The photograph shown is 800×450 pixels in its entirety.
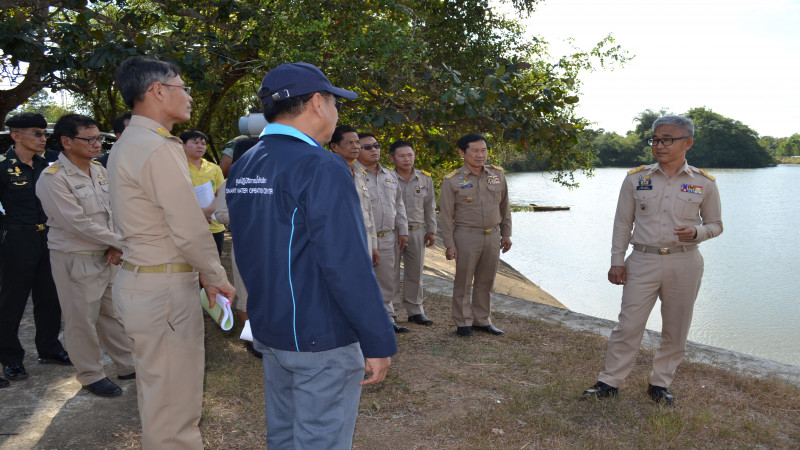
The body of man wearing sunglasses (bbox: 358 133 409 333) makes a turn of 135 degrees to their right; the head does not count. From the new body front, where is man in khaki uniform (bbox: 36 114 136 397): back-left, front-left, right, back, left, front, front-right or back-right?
front-left

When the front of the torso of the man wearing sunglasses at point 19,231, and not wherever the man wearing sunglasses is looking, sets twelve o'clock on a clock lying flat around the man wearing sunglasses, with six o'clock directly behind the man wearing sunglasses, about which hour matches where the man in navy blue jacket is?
The man in navy blue jacket is roughly at 1 o'clock from the man wearing sunglasses.

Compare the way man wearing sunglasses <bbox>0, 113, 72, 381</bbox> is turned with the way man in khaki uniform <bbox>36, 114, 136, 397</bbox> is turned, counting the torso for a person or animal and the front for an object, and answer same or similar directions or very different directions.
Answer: same or similar directions

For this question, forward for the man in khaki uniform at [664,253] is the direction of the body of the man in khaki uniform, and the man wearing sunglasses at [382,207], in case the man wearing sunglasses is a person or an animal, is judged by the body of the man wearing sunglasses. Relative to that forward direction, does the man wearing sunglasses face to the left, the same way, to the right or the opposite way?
to the left

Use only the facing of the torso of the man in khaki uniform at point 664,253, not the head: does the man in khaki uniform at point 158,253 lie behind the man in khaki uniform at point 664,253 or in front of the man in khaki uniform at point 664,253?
in front

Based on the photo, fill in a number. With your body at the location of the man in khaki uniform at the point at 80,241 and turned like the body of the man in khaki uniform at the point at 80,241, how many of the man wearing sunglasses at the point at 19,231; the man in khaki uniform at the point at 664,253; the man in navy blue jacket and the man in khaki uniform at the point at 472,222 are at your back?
1

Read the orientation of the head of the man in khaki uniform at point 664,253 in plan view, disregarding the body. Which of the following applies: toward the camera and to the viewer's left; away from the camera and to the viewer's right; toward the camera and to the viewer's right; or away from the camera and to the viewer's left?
toward the camera and to the viewer's left

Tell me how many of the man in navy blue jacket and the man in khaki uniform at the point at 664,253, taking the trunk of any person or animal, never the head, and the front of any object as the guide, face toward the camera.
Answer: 1

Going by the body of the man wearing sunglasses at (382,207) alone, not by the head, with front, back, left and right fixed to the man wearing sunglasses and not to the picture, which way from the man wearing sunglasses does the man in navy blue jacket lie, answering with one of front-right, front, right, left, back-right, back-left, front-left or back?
front-right

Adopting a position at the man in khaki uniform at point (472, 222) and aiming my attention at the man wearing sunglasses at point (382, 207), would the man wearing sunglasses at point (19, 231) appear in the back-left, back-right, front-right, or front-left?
front-left

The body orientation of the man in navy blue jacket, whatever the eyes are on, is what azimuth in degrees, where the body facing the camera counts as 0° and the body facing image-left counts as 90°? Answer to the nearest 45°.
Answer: approximately 225°

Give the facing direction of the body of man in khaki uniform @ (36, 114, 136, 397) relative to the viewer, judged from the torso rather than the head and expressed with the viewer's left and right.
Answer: facing the viewer and to the right of the viewer

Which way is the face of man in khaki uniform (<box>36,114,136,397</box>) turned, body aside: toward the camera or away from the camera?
toward the camera

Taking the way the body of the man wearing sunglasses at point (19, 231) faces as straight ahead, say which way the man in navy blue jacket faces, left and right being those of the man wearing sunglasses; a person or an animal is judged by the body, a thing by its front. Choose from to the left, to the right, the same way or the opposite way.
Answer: to the left

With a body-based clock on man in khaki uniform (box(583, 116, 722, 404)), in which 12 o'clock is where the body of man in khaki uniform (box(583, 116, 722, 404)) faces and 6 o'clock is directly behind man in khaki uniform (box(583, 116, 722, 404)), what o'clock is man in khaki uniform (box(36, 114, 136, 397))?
man in khaki uniform (box(36, 114, 136, 397)) is roughly at 2 o'clock from man in khaki uniform (box(583, 116, 722, 404)).

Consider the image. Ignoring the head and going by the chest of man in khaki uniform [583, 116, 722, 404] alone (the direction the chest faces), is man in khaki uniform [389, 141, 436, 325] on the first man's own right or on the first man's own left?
on the first man's own right

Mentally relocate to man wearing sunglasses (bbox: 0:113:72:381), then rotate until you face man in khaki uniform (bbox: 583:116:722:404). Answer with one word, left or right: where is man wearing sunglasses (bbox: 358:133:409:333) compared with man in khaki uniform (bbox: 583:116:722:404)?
left
